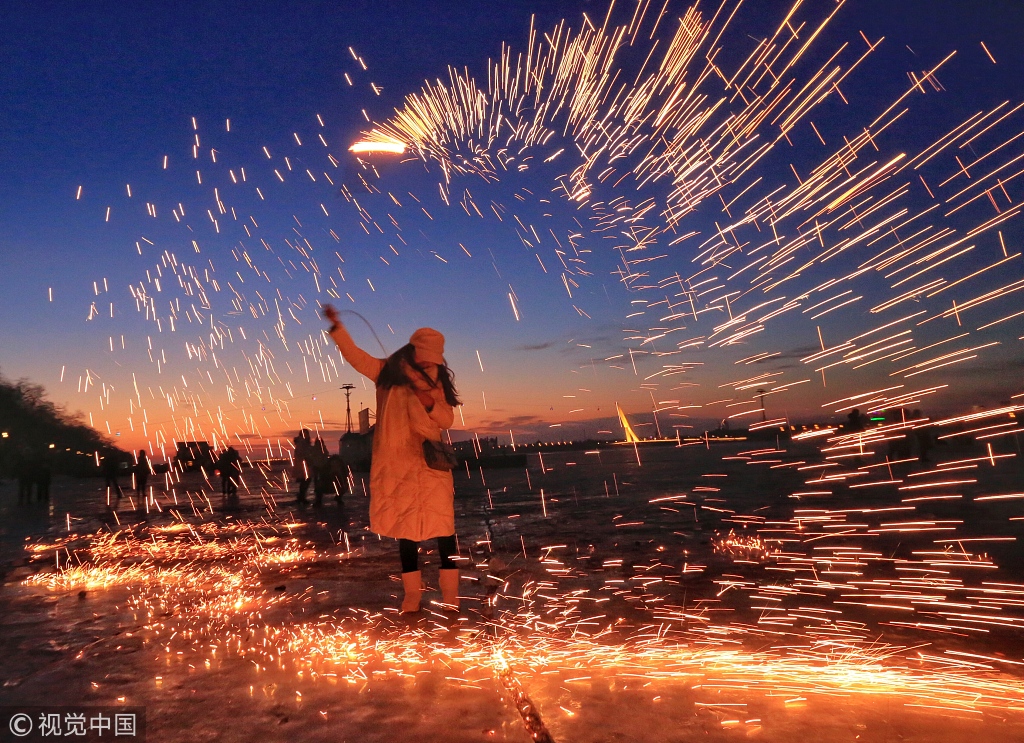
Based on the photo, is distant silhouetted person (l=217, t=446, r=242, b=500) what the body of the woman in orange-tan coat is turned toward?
no

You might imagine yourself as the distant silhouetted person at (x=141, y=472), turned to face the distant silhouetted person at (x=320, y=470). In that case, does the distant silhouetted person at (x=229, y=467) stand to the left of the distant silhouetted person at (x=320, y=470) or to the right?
left

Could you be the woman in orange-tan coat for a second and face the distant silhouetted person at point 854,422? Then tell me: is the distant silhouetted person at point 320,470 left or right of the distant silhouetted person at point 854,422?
left

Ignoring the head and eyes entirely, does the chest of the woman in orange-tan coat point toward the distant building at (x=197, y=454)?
no

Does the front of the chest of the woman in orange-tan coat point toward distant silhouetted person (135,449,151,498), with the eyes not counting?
no

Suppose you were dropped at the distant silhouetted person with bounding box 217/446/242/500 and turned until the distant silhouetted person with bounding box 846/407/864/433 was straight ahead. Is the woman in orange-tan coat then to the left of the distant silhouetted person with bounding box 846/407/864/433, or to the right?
right

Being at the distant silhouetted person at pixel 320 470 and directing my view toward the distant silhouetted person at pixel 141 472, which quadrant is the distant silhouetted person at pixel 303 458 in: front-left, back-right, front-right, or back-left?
front-right

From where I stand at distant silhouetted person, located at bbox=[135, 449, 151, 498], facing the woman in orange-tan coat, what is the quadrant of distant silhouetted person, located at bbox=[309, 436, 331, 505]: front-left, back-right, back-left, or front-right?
front-left
